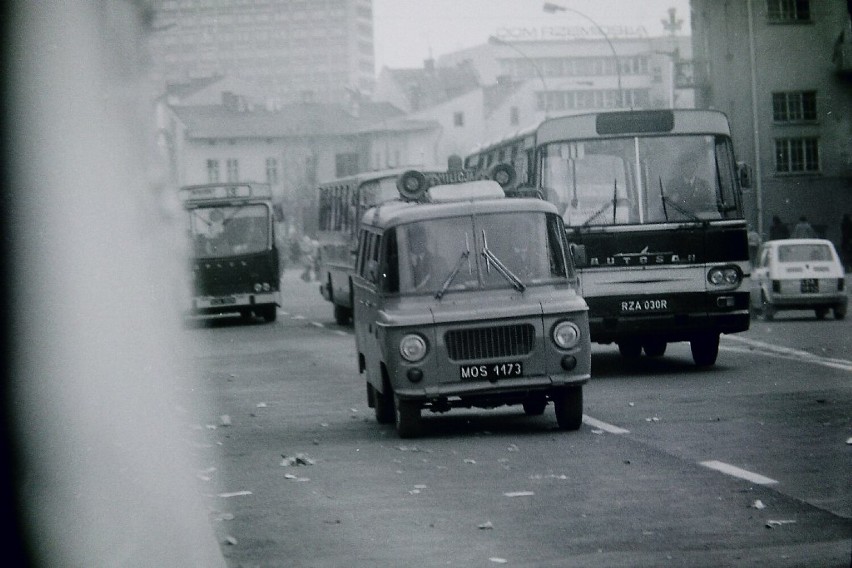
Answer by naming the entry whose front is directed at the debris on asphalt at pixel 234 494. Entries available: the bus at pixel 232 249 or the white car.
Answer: the bus

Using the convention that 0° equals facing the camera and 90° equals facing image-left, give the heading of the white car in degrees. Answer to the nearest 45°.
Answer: approximately 180°

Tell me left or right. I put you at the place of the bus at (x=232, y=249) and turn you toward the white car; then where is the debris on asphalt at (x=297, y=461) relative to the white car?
right

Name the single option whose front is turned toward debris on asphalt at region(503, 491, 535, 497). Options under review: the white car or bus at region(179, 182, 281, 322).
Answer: the bus

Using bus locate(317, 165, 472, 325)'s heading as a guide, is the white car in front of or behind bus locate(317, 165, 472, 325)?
in front

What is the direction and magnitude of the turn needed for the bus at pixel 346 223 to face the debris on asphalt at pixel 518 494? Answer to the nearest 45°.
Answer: approximately 45° to its right

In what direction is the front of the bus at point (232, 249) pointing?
toward the camera

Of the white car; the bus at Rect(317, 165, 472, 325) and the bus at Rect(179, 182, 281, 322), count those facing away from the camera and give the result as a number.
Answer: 1

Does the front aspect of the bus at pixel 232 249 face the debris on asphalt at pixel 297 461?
yes

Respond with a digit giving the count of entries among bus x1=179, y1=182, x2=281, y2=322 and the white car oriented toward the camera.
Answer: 1

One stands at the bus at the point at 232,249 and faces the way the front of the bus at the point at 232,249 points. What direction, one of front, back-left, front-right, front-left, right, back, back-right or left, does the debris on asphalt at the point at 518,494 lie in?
front

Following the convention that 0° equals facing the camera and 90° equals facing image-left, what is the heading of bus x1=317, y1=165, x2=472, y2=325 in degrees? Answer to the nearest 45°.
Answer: approximately 315°

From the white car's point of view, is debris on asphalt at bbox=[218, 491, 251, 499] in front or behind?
behind

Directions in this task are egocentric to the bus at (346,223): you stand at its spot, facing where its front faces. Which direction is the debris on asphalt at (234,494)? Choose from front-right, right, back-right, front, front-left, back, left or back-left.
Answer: front-right

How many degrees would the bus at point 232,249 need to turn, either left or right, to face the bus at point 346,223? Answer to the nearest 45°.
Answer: approximately 45° to its left
